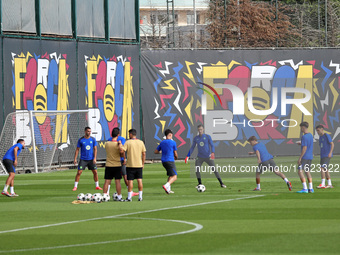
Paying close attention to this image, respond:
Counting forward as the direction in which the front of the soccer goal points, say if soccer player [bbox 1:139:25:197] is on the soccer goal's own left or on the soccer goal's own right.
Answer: on the soccer goal's own right

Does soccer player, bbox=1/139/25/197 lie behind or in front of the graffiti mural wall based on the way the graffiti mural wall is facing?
in front

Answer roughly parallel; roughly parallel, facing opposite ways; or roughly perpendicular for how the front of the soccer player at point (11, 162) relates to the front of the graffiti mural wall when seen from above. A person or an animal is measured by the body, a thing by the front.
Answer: roughly perpendicular

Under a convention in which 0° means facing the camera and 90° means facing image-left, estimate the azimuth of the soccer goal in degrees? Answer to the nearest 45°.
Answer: approximately 315°

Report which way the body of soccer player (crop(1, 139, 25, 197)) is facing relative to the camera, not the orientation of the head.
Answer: to the viewer's right

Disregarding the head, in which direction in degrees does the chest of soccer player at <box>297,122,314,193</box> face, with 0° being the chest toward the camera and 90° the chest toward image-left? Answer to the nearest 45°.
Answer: approximately 90°

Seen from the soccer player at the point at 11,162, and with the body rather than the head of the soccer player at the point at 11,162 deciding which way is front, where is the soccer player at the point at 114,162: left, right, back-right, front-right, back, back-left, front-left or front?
front-right

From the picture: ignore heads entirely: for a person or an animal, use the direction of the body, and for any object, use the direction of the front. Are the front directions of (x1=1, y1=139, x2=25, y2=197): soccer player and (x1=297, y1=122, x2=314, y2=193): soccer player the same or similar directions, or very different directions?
very different directions

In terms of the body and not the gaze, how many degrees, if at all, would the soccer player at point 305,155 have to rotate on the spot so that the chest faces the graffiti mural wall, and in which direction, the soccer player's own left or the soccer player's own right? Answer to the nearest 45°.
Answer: approximately 90° to the soccer player's own right

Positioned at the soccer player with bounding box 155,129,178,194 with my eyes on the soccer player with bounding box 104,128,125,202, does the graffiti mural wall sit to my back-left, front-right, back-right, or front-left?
back-right

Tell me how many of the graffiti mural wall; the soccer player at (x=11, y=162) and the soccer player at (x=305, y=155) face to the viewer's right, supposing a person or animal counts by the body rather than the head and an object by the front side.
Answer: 1

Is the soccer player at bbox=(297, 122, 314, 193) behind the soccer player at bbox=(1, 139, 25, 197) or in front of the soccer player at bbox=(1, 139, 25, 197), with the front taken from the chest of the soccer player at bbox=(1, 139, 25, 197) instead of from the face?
in front
